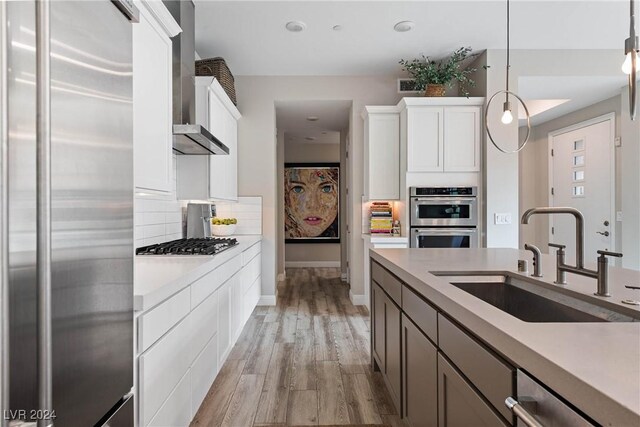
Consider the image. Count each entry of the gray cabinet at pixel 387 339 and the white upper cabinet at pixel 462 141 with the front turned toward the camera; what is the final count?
1

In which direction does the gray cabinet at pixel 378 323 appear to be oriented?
to the viewer's left

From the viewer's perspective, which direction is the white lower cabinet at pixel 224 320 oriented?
to the viewer's right

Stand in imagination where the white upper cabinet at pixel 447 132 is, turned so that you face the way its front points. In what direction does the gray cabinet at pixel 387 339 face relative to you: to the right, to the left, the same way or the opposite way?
to the right

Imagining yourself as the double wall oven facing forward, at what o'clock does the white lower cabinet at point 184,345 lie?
The white lower cabinet is roughly at 1 o'clock from the double wall oven.

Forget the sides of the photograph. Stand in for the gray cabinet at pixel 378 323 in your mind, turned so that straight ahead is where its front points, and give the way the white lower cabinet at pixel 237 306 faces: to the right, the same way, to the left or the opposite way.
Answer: the opposite way

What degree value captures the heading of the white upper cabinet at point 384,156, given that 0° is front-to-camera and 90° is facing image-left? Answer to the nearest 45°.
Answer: approximately 0°

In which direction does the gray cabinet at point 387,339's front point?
to the viewer's left

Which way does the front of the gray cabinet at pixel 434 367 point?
to the viewer's left

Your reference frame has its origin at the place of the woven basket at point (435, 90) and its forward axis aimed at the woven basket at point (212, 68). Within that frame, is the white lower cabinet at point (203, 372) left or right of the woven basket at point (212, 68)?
left

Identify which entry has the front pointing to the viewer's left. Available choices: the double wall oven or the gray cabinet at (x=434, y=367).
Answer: the gray cabinet

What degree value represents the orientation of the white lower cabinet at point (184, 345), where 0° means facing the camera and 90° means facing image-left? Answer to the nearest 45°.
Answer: approximately 270°

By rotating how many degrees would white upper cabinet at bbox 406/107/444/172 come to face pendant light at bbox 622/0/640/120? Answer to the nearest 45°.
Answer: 0° — it already faces it
